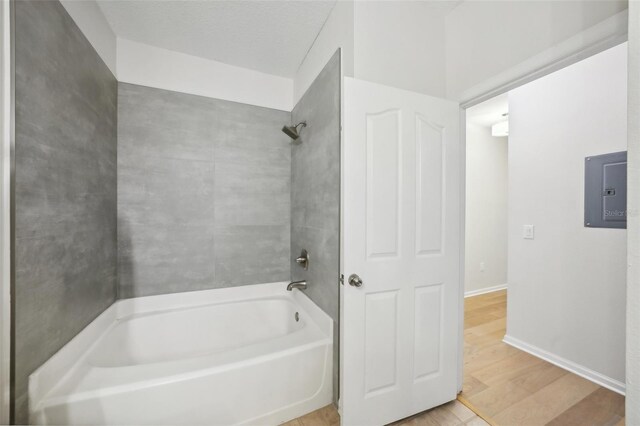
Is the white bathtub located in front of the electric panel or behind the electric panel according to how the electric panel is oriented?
in front

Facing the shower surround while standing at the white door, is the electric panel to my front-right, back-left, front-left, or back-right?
back-right

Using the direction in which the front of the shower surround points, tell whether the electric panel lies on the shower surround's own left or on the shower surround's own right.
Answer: on the shower surround's own left

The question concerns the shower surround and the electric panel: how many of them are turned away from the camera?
0

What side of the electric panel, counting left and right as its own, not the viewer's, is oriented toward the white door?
front

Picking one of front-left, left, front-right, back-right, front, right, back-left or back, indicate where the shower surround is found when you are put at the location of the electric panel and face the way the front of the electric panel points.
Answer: front

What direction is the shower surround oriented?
toward the camera
